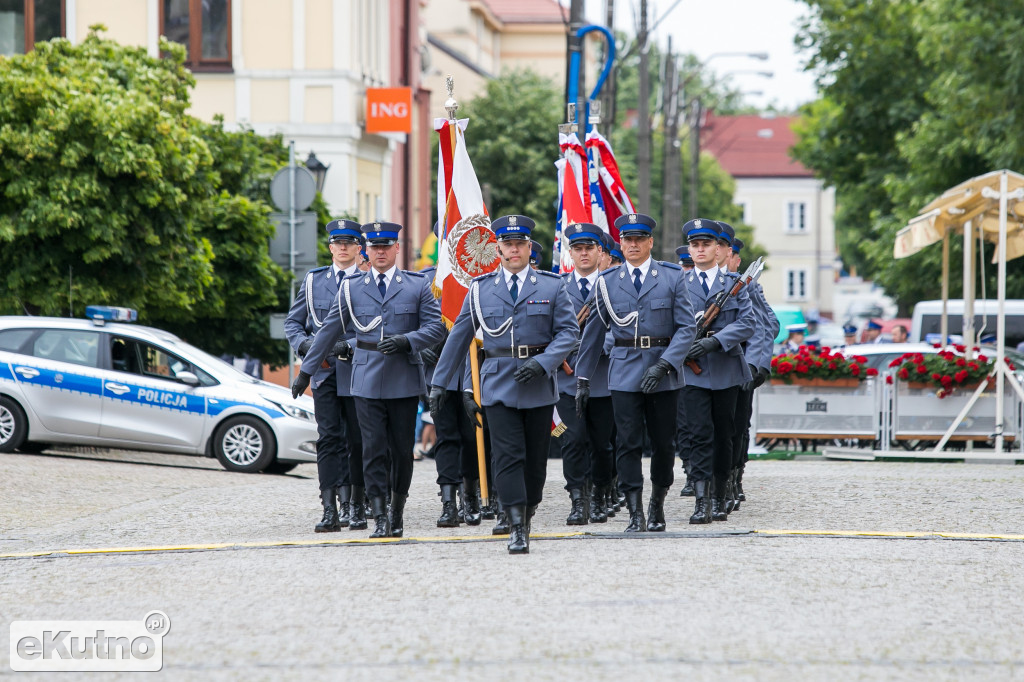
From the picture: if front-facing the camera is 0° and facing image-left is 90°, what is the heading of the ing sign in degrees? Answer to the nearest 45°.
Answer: approximately 0°

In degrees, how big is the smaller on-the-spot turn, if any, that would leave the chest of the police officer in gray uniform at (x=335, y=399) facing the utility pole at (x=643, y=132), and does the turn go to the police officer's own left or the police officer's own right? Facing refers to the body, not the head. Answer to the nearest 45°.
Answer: approximately 180°

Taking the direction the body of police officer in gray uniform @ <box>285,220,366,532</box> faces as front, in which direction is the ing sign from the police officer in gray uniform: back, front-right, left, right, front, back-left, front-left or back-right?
back

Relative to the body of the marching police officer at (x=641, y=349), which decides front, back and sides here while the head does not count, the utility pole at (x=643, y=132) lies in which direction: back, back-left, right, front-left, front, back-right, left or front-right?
back

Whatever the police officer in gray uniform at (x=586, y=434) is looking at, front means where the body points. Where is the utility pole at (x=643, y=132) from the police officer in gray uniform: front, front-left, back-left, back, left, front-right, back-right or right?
back

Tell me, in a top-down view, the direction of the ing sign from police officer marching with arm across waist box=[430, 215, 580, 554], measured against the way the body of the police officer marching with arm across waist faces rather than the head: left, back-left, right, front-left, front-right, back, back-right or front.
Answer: back
